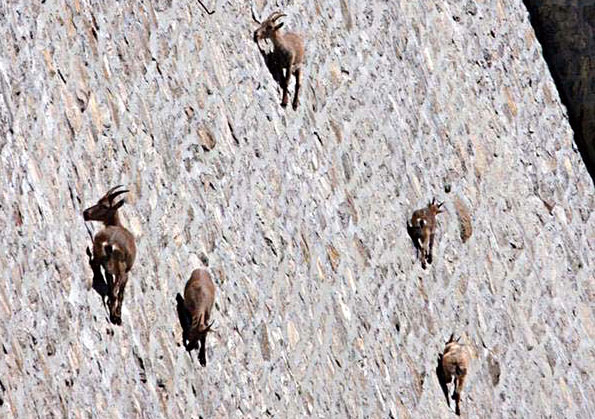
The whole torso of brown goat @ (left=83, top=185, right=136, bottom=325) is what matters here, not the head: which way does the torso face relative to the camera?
away from the camera

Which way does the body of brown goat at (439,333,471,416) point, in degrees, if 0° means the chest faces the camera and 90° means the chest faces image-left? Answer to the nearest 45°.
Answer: approximately 180°
